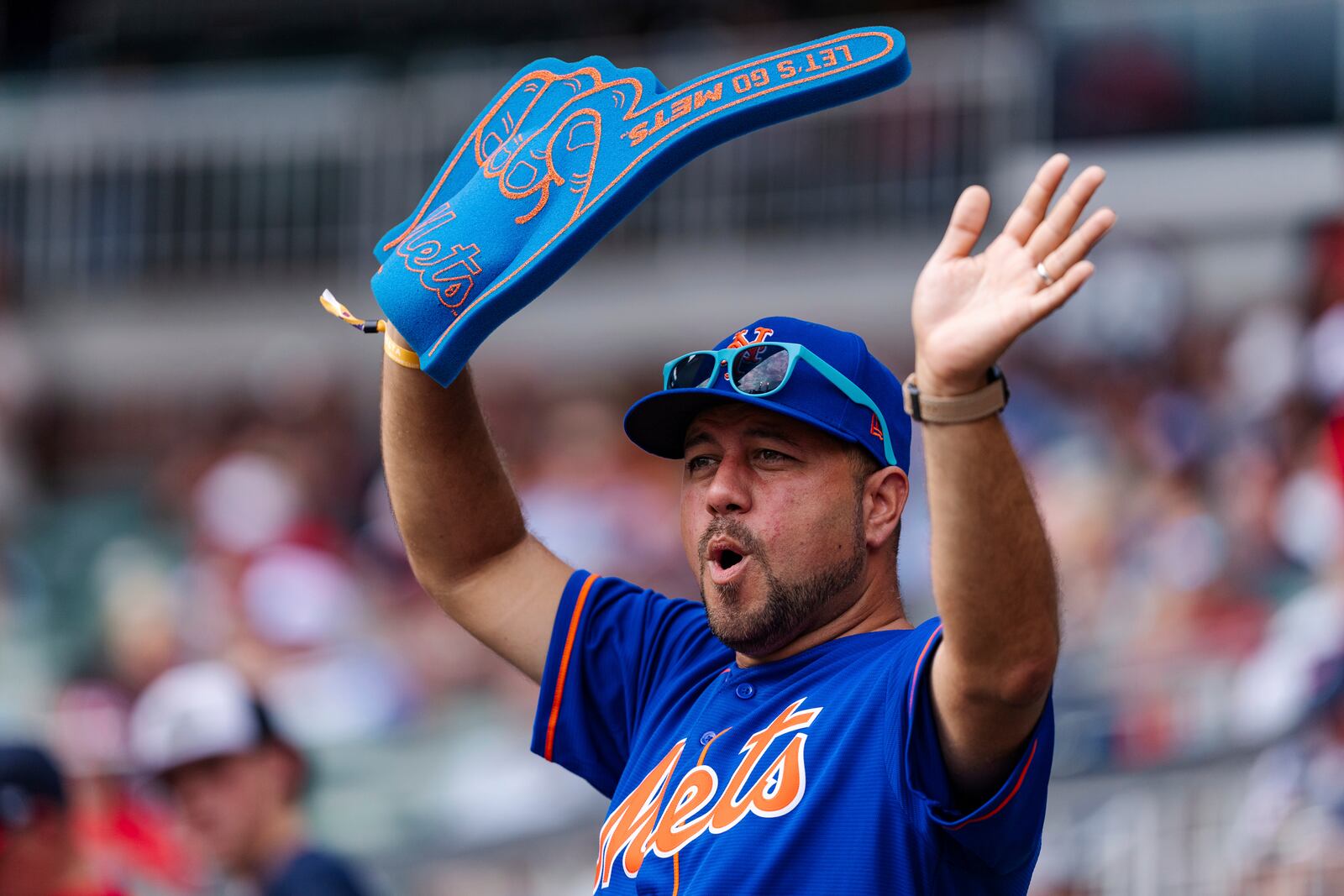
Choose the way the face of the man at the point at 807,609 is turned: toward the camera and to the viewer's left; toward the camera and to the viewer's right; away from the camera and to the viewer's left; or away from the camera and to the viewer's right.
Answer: toward the camera and to the viewer's left

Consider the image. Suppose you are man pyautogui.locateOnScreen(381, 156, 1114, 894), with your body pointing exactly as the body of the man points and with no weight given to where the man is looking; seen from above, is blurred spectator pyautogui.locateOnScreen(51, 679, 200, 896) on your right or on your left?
on your right

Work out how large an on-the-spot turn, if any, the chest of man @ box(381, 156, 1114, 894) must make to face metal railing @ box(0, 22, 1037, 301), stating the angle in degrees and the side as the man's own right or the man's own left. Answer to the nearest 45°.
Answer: approximately 135° to the man's own right

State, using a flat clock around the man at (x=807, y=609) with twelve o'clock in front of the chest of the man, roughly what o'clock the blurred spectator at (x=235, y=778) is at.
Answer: The blurred spectator is roughly at 3 o'clock from the man.

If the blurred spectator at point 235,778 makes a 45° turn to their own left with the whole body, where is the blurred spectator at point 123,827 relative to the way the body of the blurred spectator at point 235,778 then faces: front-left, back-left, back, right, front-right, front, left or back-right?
back

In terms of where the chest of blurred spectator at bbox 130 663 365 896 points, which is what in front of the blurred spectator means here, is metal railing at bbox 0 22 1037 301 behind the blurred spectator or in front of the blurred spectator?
behind

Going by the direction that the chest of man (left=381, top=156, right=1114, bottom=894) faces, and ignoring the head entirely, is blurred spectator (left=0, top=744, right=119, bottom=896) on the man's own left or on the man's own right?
on the man's own right

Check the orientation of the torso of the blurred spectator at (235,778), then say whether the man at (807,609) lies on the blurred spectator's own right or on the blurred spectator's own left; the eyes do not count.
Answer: on the blurred spectator's own left

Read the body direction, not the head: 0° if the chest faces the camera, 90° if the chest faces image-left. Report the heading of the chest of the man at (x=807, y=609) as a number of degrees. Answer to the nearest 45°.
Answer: approximately 45°

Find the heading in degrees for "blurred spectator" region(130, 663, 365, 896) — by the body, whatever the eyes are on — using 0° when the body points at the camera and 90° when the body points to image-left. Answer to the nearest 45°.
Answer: approximately 45°
